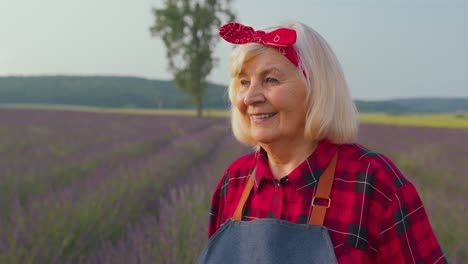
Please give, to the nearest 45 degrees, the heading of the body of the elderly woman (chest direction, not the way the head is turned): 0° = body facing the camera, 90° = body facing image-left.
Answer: approximately 45°

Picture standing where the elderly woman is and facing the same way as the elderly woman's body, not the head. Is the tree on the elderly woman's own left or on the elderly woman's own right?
on the elderly woman's own right
